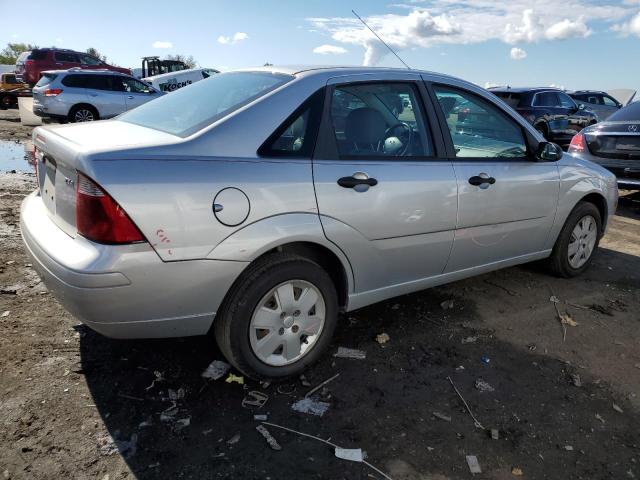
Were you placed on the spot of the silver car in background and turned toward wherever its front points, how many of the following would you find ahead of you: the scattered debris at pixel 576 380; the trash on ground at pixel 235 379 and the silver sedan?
0

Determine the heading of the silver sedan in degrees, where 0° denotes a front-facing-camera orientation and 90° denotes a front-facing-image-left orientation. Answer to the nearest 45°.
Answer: approximately 225°

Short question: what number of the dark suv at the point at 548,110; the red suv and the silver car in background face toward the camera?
0

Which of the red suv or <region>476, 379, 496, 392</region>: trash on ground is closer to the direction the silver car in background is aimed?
the red suv

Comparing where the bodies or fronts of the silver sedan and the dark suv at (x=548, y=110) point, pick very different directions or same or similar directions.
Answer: same or similar directions

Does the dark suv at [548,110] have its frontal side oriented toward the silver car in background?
no

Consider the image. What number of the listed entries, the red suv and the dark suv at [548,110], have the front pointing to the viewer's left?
0

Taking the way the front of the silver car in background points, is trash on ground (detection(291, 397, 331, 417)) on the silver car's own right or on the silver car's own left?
on the silver car's own right

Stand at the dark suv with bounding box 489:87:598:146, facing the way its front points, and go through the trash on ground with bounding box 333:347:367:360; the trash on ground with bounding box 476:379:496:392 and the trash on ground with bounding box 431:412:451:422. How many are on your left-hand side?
0

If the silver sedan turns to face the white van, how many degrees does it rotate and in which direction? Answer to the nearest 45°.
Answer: approximately 45° to its left

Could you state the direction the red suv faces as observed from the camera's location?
facing away from the viewer and to the right of the viewer

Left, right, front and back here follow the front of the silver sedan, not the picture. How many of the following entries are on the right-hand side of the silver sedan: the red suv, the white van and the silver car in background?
0

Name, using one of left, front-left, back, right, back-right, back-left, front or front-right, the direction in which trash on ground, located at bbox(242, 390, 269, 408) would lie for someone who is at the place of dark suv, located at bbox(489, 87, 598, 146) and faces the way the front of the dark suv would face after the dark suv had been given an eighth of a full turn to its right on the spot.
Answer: right

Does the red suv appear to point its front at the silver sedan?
no

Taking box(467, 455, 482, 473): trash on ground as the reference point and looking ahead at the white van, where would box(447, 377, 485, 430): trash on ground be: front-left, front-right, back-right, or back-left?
front-right

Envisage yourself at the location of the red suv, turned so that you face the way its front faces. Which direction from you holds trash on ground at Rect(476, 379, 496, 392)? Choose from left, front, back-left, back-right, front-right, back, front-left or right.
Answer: back-right

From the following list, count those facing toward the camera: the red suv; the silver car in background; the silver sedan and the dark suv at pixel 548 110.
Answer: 0

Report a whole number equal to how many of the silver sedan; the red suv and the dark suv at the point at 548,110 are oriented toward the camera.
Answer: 0

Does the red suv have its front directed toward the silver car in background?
no

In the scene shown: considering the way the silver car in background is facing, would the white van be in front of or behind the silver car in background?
in front
